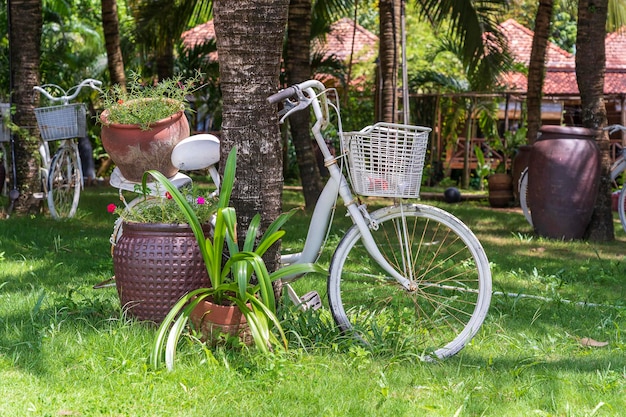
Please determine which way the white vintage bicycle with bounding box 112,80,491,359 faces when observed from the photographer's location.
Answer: facing to the right of the viewer

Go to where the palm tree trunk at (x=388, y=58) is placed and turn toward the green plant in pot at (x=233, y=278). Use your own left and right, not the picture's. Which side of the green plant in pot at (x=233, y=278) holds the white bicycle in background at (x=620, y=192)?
left
